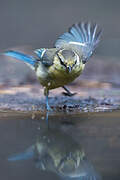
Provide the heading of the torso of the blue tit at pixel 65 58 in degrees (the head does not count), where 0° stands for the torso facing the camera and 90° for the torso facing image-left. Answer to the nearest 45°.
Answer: approximately 315°
